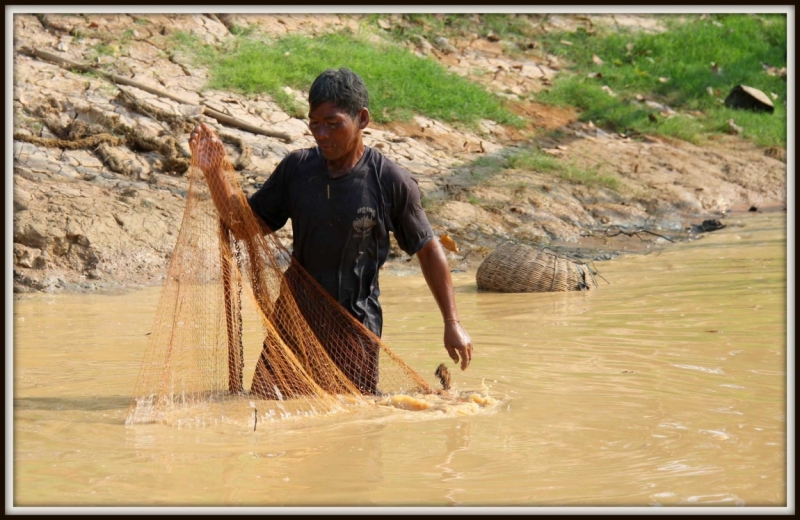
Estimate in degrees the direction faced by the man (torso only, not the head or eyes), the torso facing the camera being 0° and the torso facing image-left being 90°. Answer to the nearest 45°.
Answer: approximately 45°

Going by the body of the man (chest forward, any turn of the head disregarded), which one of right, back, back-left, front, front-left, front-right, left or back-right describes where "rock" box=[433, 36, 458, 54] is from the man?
back-right

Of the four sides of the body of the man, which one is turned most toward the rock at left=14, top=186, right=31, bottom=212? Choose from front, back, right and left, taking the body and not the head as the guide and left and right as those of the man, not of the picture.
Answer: right

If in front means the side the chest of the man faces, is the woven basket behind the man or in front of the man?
behind

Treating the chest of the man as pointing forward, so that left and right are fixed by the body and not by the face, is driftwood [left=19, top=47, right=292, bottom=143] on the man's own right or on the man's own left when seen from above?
on the man's own right

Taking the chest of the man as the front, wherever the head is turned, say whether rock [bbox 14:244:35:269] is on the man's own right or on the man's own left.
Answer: on the man's own right

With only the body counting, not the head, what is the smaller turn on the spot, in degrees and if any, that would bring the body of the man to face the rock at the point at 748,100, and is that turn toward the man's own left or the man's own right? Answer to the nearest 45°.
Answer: approximately 180°
